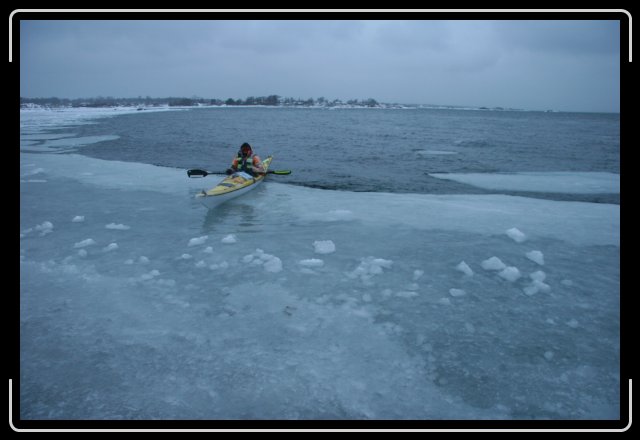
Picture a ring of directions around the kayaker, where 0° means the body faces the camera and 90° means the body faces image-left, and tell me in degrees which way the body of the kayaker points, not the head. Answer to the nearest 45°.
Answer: approximately 0°
